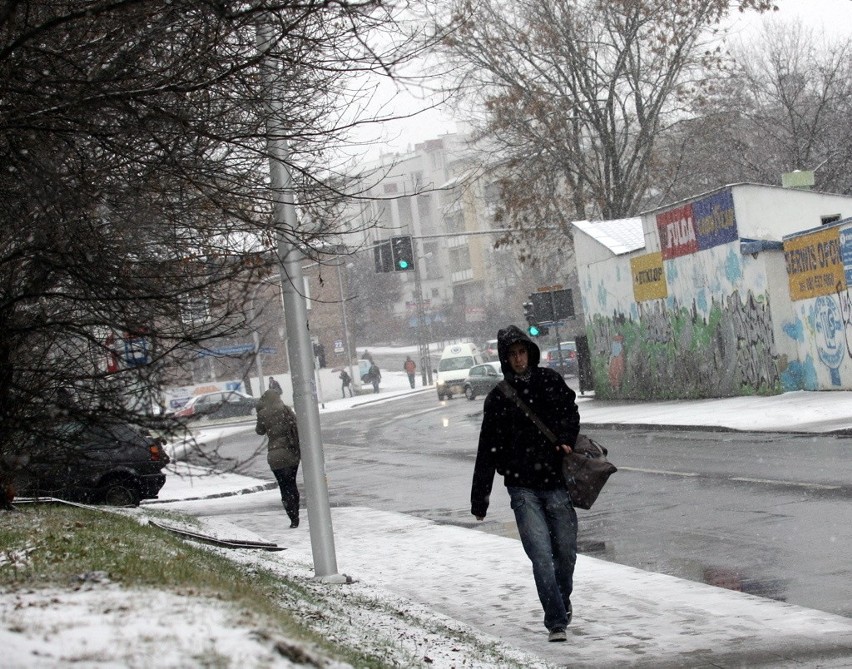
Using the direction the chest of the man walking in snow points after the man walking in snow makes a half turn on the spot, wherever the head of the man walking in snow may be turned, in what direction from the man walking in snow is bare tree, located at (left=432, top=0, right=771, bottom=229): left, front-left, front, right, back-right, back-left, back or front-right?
front

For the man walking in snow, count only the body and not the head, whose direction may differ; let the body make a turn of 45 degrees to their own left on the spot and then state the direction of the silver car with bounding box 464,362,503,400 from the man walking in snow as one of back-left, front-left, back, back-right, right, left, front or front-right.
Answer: back-left

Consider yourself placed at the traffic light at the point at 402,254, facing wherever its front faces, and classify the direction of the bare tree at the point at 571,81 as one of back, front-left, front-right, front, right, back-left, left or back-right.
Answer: back-left

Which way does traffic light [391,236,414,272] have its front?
toward the camera

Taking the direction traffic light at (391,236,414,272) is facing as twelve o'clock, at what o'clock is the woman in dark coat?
The woman in dark coat is roughly at 12 o'clock from the traffic light.

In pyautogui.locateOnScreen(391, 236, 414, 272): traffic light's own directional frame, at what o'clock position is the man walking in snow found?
The man walking in snow is roughly at 12 o'clock from the traffic light.

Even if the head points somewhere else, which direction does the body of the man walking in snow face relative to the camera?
toward the camera

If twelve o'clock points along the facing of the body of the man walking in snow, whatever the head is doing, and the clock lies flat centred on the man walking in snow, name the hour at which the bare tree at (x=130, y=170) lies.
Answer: The bare tree is roughly at 3 o'clock from the man walking in snow.

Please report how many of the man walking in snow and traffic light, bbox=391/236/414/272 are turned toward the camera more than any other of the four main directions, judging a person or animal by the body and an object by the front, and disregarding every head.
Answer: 2

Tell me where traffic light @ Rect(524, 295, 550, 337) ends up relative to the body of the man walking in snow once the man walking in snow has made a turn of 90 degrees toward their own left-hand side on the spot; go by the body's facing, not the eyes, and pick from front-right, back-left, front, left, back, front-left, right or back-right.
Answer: left

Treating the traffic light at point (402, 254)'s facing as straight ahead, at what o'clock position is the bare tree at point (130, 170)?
The bare tree is roughly at 12 o'clock from the traffic light.

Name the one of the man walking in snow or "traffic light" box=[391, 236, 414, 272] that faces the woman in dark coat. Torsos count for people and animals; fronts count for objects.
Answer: the traffic light

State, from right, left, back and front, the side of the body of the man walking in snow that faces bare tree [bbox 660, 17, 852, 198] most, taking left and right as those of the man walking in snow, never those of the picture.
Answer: back
